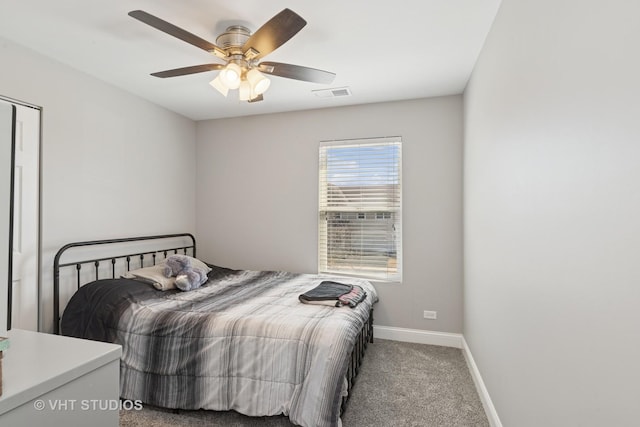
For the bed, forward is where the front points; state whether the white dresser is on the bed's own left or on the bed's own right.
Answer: on the bed's own right

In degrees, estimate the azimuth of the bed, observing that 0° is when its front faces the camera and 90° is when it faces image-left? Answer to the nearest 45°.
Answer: approximately 315°
